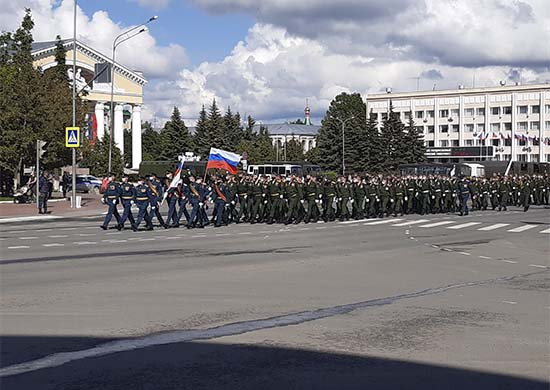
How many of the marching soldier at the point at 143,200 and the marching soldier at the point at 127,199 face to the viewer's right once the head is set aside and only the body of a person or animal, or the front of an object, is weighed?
0

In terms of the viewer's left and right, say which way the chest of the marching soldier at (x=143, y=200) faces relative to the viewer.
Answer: facing the viewer and to the left of the viewer

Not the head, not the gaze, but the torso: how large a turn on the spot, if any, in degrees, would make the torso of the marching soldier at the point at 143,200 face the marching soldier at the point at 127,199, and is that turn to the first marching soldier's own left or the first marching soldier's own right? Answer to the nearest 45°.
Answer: approximately 45° to the first marching soldier's own right

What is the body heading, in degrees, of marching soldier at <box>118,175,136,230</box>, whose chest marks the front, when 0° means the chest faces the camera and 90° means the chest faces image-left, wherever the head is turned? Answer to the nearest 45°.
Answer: approximately 45°

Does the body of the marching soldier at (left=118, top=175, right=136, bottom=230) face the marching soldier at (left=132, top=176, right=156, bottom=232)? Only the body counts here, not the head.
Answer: no

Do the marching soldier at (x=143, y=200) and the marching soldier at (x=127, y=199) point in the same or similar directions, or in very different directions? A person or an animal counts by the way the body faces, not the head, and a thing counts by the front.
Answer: same or similar directions
